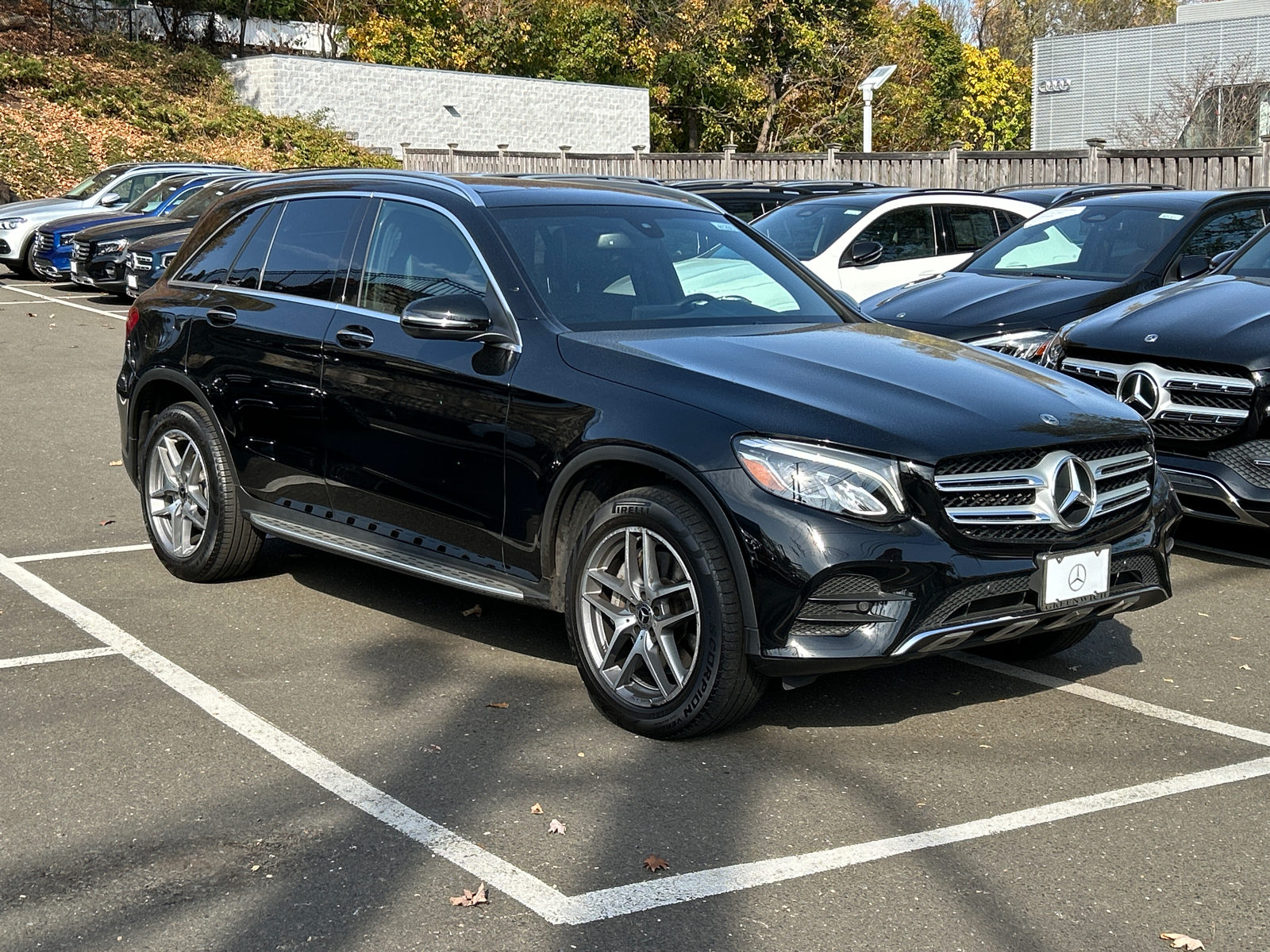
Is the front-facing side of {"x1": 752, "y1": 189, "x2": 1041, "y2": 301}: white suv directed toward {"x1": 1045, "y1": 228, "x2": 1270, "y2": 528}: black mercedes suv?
no

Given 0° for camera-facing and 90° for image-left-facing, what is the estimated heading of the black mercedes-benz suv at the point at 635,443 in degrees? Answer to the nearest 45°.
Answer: approximately 315°

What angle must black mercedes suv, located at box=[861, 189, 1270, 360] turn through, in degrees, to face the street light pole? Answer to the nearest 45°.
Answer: approximately 135° to its right

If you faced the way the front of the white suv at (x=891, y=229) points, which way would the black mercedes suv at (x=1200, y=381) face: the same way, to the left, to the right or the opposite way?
the same way

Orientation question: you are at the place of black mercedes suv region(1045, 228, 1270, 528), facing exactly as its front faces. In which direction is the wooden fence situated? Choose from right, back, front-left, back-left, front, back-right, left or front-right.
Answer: back-right

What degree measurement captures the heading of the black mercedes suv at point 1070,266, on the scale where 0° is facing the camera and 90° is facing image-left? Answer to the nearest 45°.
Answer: approximately 45°

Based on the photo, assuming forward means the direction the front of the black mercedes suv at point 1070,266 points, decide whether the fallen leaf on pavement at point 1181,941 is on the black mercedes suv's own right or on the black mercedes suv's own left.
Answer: on the black mercedes suv's own left

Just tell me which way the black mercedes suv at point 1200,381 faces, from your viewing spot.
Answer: facing the viewer and to the left of the viewer

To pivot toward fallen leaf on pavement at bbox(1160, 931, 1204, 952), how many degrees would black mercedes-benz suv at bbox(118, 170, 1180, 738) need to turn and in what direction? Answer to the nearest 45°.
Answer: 0° — it already faces it

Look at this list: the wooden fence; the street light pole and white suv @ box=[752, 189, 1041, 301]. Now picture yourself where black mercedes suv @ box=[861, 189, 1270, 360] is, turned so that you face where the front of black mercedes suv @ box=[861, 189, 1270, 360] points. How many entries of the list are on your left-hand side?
0

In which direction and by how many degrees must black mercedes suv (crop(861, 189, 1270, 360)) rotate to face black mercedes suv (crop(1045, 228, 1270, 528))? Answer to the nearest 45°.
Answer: approximately 45° to its left

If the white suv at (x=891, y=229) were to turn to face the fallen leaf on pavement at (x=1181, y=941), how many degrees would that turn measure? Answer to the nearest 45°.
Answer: approximately 45° to its left

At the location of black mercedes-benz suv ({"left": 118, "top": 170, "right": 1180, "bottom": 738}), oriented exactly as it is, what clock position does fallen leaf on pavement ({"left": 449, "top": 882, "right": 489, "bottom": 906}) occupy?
The fallen leaf on pavement is roughly at 2 o'clock from the black mercedes-benz suv.

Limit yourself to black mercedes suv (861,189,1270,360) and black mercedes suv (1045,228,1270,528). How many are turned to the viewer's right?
0

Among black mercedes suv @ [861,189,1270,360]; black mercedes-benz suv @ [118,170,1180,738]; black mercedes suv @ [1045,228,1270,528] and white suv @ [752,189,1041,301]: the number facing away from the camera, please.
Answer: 0

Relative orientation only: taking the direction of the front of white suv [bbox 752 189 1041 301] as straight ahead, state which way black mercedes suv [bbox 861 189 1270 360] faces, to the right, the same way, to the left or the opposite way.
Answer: the same way

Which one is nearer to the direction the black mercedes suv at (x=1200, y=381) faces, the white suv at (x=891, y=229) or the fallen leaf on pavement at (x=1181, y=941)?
the fallen leaf on pavement

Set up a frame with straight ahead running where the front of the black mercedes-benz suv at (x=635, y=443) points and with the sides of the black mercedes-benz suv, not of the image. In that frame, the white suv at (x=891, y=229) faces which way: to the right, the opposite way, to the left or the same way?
to the right

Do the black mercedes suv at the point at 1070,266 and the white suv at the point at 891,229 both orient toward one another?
no
